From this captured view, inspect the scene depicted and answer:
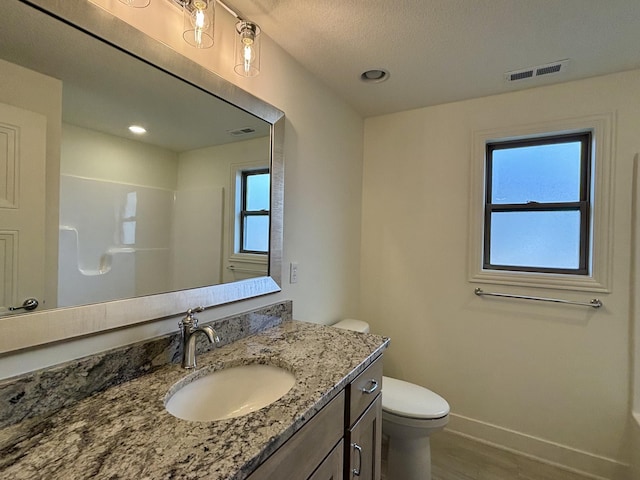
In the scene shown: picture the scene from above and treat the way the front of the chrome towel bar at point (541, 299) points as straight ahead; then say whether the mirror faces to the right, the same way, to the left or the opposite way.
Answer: to the left

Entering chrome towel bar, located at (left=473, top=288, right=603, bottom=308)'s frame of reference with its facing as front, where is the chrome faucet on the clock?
The chrome faucet is roughly at 1 o'clock from the chrome towel bar.

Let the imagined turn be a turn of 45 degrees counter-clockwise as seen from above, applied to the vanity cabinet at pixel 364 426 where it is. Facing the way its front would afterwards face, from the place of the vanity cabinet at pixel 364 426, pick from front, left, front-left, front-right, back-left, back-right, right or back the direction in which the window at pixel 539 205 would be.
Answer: front

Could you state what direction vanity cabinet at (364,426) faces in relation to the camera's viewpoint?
facing to the right of the viewer

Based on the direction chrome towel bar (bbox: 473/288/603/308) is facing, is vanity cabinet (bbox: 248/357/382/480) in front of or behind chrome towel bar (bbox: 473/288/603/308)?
in front

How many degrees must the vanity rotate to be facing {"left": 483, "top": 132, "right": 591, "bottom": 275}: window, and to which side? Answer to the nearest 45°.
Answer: approximately 45° to its left

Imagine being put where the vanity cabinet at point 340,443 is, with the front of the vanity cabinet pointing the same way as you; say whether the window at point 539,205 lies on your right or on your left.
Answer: on your left

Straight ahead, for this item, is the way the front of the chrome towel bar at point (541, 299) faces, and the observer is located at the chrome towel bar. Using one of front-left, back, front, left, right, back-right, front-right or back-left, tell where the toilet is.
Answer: front-right

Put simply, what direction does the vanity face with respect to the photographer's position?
facing the viewer and to the right of the viewer

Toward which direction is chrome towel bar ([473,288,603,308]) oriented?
toward the camera

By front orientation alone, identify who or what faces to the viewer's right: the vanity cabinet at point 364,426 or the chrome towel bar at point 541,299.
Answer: the vanity cabinet

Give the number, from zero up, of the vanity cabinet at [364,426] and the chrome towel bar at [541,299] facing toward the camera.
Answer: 1
